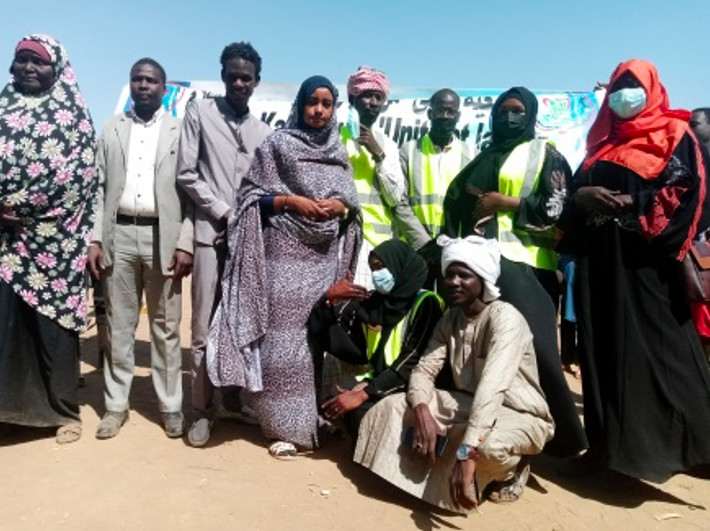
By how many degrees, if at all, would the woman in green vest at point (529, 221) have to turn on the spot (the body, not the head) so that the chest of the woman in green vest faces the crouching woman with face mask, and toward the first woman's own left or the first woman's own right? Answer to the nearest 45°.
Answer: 0° — they already face them

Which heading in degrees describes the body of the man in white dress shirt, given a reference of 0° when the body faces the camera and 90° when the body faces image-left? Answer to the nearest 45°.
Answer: approximately 0°

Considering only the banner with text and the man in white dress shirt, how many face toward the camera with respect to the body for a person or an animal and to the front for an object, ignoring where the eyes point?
2

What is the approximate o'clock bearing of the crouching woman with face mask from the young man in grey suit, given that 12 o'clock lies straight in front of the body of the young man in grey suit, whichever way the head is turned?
The crouching woman with face mask is roughly at 10 o'clock from the young man in grey suit.
